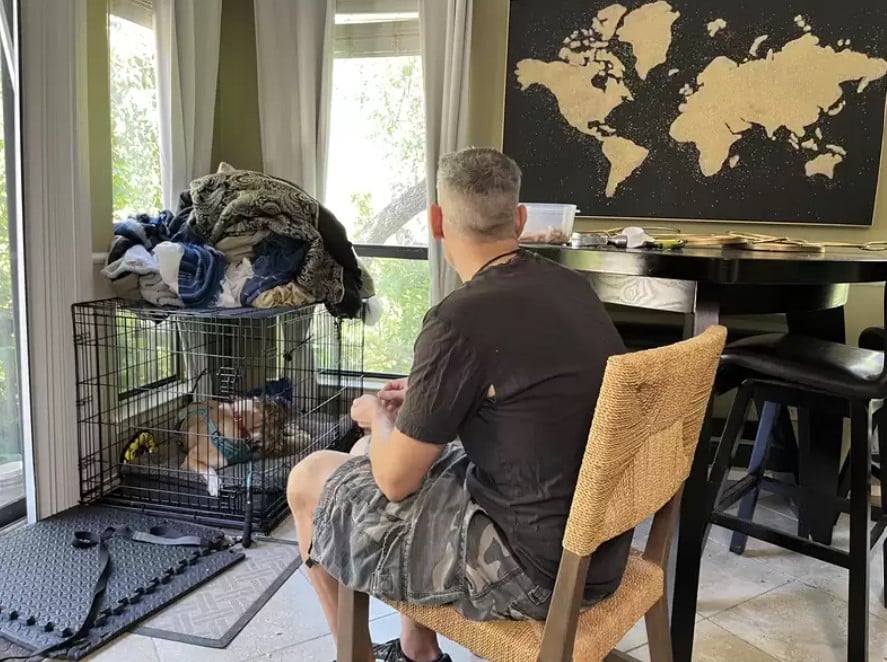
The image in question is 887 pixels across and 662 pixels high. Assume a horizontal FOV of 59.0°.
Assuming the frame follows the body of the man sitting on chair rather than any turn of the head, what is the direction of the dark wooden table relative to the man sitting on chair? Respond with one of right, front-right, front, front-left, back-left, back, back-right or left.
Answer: right

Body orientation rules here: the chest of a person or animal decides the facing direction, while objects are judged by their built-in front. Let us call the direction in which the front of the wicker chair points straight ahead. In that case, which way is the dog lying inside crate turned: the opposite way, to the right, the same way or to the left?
to the right

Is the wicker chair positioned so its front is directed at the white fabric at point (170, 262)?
yes

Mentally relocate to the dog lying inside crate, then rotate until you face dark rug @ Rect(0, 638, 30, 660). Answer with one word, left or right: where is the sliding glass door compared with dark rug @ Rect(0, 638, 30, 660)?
right

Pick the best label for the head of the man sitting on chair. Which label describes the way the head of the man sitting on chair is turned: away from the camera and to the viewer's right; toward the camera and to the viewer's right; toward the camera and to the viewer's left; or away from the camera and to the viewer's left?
away from the camera and to the viewer's left

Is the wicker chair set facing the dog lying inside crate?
yes

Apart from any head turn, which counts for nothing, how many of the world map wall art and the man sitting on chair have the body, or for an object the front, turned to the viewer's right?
0

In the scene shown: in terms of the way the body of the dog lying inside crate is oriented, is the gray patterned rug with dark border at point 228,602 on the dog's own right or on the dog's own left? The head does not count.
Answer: on the dog's own right

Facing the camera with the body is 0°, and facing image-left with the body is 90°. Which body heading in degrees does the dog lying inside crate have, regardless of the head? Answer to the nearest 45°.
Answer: approximately 270°

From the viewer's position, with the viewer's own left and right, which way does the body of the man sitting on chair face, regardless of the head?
facing away from the viewer and to the left of the viewer

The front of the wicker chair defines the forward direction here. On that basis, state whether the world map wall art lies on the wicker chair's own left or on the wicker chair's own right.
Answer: on the wicker chair's own right
